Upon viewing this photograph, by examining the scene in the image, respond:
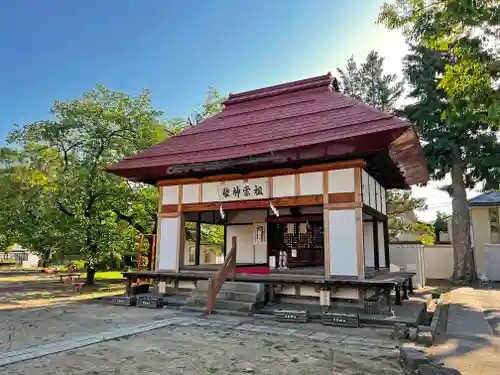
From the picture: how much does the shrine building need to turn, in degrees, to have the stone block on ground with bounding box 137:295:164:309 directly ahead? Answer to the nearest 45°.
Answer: approximately 45° to its right

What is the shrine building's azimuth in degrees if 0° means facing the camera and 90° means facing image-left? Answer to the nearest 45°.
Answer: approximately 45°

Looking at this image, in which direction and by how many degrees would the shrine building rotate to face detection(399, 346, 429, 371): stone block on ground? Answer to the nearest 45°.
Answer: approximately 45° to its left

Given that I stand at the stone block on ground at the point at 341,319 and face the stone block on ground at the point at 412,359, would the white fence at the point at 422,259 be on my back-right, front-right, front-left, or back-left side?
back-left

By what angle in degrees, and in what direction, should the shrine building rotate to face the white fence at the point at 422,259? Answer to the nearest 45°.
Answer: approximately 180°

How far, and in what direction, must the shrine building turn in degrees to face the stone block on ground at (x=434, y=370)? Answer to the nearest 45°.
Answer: approximately 45° to its left
